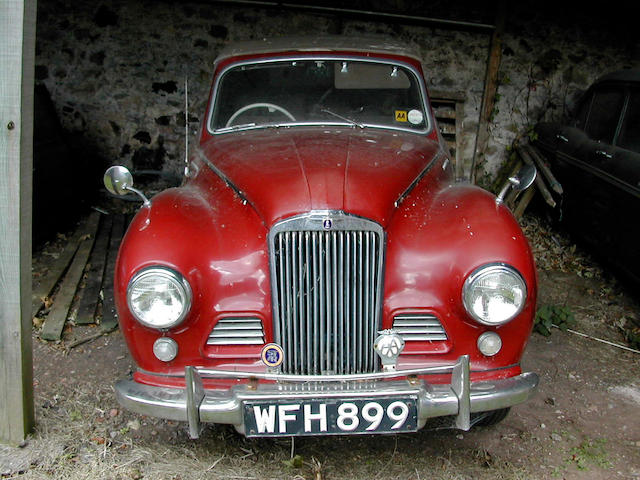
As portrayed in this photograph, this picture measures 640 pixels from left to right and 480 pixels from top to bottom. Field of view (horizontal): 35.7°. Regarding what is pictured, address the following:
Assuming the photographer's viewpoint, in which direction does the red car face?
facing the viewer

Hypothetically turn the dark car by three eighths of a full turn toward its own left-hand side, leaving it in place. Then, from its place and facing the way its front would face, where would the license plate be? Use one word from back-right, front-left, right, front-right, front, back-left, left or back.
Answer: back

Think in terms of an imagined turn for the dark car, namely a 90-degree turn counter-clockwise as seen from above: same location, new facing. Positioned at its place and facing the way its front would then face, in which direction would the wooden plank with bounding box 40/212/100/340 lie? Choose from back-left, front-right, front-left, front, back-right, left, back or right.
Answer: back

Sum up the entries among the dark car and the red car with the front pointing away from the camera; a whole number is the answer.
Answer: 0

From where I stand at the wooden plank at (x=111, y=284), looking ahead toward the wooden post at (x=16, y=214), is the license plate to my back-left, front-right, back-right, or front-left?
front-left

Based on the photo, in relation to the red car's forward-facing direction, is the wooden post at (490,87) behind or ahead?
behind

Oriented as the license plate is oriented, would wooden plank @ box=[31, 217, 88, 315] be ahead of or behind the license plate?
behind

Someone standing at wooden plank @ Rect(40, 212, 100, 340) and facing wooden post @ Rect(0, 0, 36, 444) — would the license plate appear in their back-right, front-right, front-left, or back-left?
front-left

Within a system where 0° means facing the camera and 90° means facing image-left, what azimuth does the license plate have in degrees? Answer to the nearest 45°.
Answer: approximately 0°
